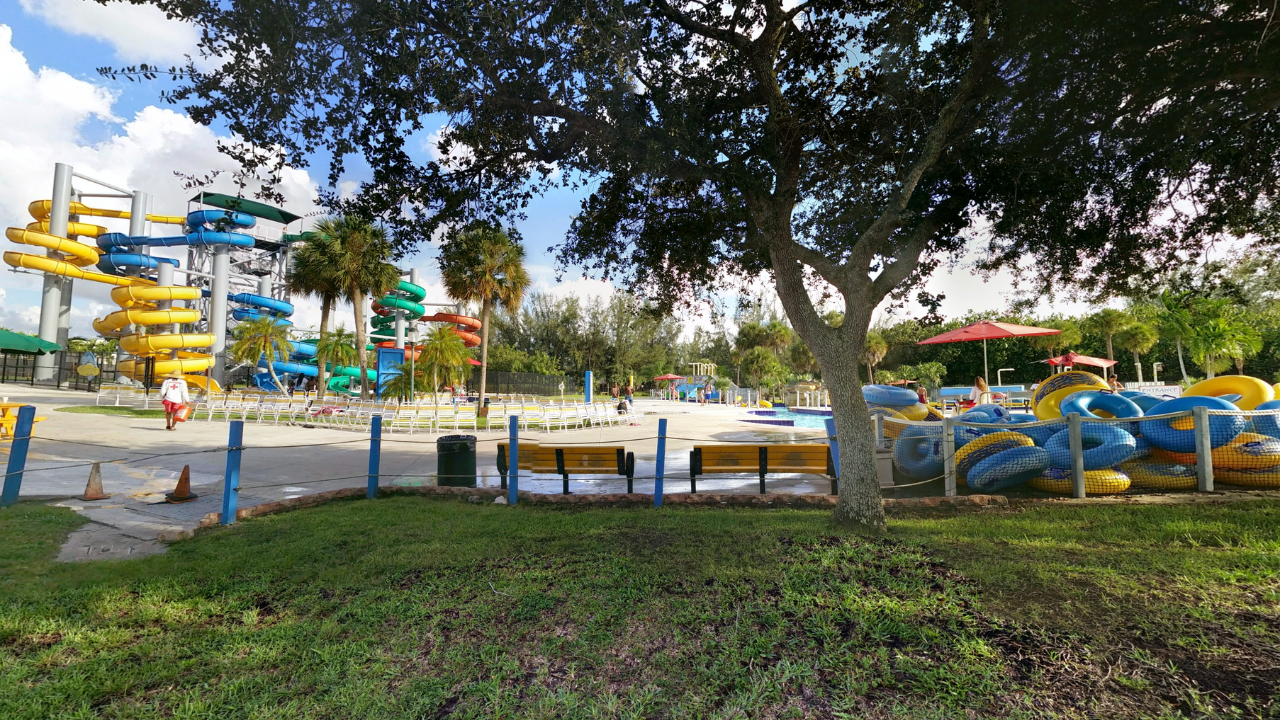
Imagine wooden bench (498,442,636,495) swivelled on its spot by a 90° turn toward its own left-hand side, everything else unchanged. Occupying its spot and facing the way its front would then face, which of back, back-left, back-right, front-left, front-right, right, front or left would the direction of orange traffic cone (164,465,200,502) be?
front

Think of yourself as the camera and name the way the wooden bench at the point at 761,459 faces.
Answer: facing away from the viewer

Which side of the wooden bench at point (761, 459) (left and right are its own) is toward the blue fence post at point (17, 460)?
left

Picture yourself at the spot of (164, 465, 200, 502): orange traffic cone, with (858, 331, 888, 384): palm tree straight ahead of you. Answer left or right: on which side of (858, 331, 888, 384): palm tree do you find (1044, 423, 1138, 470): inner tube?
right

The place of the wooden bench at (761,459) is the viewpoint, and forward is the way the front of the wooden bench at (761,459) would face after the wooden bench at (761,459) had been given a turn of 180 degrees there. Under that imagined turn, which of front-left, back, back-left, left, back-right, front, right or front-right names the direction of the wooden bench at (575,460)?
right

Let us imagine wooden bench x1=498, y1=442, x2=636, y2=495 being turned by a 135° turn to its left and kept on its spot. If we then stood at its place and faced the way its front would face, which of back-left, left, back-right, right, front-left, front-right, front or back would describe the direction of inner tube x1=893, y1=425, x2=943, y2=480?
back-left

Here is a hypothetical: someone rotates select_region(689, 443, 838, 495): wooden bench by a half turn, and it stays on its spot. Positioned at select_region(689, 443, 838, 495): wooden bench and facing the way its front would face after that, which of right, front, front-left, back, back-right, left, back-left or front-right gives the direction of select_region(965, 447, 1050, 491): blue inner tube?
left

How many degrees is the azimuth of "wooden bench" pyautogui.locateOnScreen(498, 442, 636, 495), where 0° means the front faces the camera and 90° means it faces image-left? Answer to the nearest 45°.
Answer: approximately 180°

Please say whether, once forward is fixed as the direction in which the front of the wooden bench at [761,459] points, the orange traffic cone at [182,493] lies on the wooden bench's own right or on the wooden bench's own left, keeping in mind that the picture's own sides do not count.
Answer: on the wooden bench's own left
